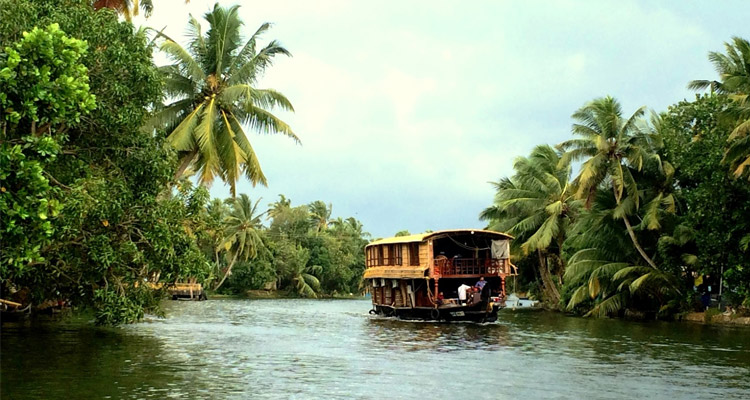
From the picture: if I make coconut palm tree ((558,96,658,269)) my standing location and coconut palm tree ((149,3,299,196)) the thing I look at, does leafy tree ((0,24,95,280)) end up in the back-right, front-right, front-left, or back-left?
front-left

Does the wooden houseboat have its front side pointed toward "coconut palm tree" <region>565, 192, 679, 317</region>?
no

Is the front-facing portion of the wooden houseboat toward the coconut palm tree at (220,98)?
no
